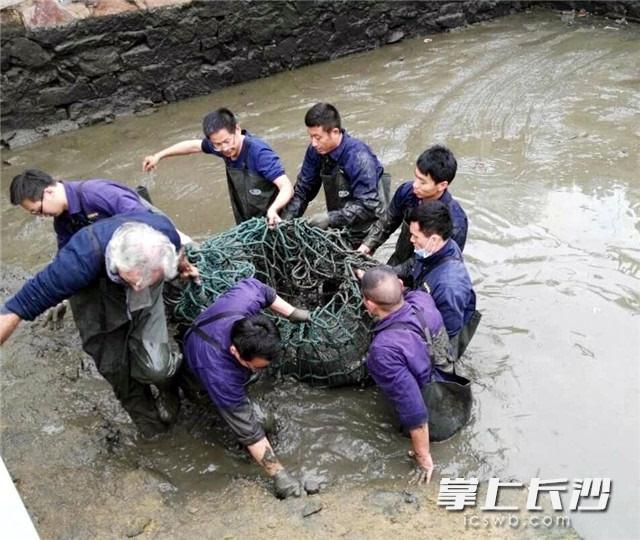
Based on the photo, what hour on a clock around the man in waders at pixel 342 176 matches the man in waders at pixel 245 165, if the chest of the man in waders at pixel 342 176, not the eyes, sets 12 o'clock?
the man in waders at pixel 245 165 is roughly at 2 o'clock from the man in waders at pixel 342 176.

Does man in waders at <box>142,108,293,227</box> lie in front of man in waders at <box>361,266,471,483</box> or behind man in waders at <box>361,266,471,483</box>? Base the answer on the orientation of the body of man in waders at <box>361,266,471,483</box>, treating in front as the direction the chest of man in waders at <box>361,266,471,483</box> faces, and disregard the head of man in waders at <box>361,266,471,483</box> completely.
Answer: in front

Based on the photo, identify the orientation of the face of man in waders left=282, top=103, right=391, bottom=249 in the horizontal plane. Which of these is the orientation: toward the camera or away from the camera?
toward the camera

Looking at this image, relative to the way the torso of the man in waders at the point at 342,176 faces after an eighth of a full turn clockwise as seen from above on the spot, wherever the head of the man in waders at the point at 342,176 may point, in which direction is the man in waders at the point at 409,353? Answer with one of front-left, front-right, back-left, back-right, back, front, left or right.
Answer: left

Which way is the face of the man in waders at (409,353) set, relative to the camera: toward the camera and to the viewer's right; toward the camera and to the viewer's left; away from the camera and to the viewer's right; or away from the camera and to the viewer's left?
away from the camera and to the viewer's left

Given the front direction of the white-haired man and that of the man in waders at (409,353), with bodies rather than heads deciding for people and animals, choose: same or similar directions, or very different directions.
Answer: very different directions

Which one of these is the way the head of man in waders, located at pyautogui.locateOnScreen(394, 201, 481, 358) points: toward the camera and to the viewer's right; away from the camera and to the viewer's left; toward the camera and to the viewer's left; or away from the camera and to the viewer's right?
toward the camera and to the viewer's left

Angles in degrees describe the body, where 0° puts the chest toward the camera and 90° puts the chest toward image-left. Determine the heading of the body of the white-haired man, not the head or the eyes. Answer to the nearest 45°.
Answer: approximately 315°

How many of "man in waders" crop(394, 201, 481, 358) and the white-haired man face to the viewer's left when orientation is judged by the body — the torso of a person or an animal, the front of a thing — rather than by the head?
1

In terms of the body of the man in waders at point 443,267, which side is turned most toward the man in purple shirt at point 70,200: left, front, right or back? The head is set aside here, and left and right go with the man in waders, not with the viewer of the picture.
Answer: front

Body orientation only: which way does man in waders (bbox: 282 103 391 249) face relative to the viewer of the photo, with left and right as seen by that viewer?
facing the viewer and to the left of the viewer

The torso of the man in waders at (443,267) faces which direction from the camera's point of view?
to the viewer's left

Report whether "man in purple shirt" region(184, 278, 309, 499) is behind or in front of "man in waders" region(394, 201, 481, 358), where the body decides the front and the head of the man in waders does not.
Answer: in front

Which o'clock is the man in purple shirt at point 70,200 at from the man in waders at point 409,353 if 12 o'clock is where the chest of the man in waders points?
The man in purple shirt is roughly at 11 o'clock from the man in waders.

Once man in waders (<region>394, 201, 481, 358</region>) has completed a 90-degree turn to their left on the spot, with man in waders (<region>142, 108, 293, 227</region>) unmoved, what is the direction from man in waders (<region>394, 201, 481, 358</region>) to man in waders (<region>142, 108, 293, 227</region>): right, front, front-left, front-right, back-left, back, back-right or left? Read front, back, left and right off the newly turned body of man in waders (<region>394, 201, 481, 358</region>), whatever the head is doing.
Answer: back-right
